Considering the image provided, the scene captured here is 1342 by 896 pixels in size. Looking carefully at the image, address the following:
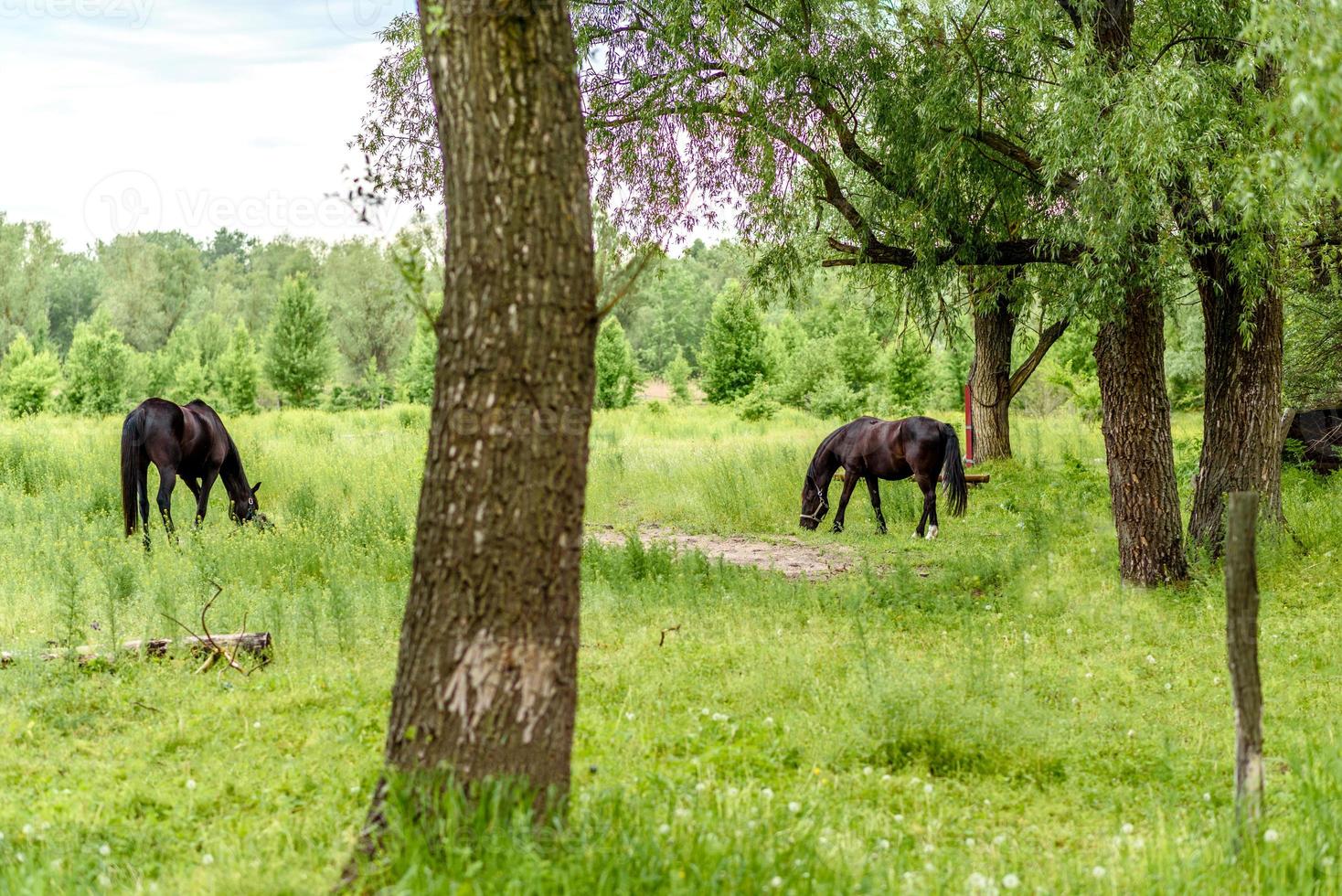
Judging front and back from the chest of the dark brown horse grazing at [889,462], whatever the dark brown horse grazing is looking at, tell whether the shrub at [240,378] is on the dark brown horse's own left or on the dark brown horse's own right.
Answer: on the dark brown horse's own right

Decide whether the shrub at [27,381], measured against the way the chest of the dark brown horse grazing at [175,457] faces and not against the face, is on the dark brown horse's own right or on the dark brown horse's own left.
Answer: on the dark brown horse's own left

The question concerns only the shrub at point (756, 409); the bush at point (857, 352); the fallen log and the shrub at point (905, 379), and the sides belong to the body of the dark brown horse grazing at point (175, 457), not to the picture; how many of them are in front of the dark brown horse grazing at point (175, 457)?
3

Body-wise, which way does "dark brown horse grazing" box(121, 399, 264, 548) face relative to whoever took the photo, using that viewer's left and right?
facing away from the viewer and to the right of the viewer

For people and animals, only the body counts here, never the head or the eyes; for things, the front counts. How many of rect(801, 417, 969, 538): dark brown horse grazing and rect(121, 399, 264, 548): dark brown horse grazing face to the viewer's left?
1

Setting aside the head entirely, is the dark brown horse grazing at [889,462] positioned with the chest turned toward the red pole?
no

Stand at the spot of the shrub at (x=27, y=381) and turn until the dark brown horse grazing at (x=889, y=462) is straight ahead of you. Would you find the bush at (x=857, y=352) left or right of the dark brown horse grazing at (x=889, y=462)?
left

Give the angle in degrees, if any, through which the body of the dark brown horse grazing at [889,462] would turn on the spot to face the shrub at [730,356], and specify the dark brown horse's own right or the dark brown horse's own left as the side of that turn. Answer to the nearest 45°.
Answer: approximately 90° to the dark brown horse's own right

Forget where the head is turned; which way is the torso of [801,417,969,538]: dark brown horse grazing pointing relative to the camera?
to the viewer's left

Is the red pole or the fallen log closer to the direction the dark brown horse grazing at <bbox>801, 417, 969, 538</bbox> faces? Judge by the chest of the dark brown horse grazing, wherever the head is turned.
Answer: the fallen log

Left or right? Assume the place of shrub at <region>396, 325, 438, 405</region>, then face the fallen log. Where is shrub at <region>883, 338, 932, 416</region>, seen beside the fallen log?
left

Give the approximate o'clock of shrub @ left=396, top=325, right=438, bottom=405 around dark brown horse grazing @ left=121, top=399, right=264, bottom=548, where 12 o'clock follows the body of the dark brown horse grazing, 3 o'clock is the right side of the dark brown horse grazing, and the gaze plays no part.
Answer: The shrub is roughly at 11 o'clock from the dark brown horse grazing.

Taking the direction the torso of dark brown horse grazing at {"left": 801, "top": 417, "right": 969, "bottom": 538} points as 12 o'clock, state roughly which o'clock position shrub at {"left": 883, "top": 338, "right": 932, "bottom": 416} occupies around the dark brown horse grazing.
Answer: The shrub is roughly at 3 o'clock from the dark brown horse grazing.
